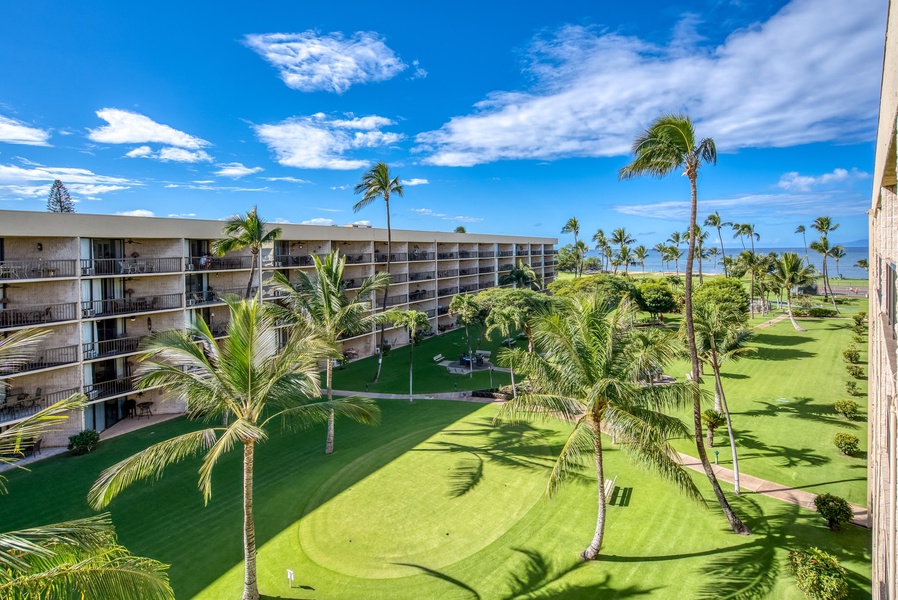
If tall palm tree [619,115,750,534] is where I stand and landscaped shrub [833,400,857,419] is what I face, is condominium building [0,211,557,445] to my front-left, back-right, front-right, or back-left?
back-left

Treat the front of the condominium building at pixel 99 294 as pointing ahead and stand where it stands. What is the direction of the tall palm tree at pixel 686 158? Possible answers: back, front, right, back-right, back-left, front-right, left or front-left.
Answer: front

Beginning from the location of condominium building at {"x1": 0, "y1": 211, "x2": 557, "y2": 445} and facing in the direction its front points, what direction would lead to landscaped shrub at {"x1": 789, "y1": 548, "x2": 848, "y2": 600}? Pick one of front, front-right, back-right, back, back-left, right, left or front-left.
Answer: front

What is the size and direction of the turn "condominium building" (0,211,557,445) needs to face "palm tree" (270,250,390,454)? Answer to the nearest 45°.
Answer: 0° — it already faces it

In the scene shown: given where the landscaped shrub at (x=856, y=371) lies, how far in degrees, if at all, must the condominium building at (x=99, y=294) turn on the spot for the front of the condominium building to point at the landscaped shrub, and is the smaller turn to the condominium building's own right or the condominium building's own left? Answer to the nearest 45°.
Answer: approximately 45° to the condominium building's own left

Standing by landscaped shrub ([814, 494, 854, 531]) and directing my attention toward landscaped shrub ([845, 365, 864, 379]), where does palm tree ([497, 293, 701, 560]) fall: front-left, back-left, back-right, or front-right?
back-left

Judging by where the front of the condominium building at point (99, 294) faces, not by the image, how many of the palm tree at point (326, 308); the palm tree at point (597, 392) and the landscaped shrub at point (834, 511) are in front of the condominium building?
3

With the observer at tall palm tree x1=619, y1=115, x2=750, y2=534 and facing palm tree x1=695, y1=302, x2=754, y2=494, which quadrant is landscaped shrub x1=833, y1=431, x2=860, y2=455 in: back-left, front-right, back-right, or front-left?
front-right

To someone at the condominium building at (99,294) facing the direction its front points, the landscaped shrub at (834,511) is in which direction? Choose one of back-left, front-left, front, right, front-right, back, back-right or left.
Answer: front

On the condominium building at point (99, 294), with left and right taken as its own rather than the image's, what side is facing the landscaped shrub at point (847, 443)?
front

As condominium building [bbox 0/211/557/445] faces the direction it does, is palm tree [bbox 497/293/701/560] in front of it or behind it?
in front
